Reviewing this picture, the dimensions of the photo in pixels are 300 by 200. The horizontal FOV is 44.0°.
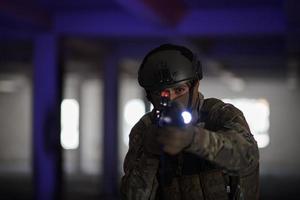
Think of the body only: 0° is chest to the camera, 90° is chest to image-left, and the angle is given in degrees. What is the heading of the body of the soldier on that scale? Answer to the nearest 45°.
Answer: approximately 0°

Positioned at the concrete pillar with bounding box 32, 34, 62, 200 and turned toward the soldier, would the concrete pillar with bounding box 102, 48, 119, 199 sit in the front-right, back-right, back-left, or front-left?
back-left

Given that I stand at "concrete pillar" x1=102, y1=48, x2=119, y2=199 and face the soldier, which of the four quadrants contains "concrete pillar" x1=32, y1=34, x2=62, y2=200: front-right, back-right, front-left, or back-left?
front-right

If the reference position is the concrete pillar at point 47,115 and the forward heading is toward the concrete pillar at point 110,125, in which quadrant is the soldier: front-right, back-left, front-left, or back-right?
back-right

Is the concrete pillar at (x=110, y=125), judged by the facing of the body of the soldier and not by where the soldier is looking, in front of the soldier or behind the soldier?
behind
